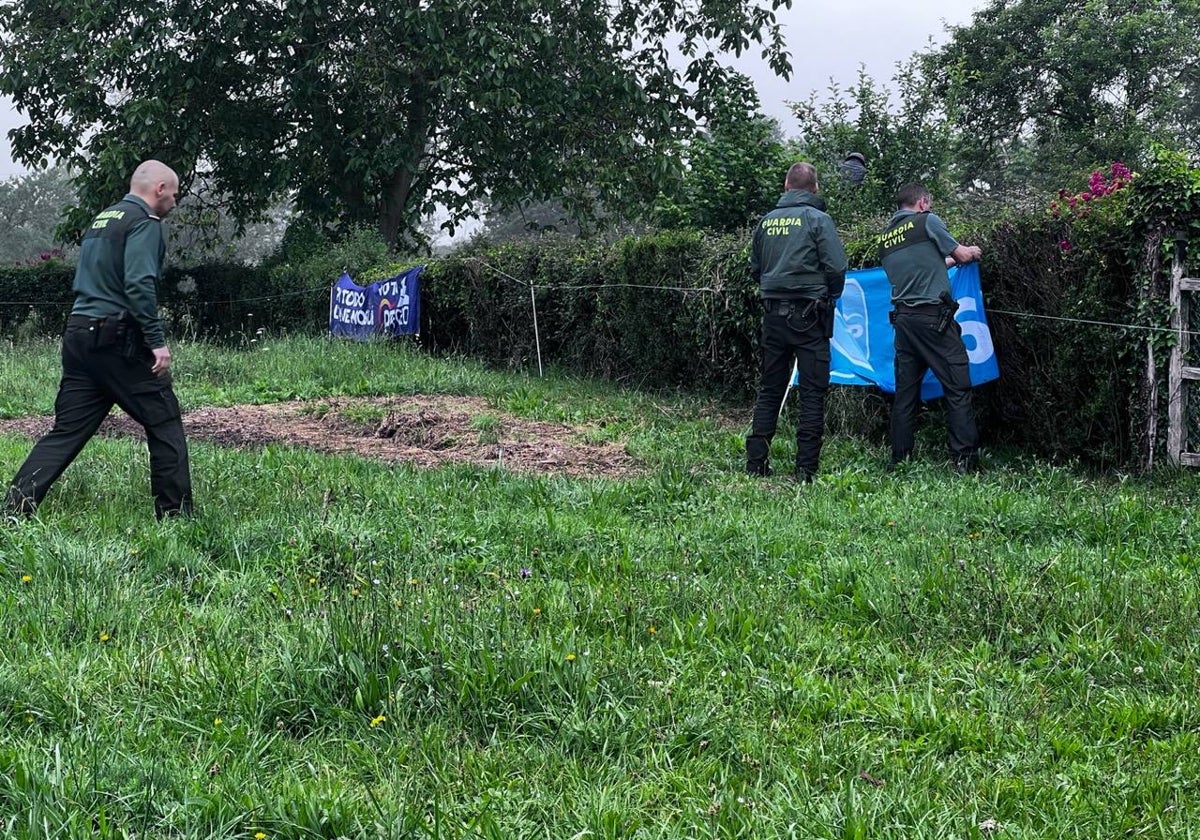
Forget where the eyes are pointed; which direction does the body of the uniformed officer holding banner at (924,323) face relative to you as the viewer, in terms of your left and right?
facing away from the viewer and to the right of the viewer

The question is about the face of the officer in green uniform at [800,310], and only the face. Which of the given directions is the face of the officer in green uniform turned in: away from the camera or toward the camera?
away from the camera

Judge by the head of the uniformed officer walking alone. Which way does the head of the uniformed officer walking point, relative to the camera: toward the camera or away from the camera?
away from the camera

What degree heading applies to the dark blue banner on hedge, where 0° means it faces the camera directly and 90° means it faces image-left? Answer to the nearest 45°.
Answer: approximately 0°

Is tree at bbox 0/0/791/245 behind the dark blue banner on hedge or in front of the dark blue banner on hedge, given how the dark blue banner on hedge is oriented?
behind

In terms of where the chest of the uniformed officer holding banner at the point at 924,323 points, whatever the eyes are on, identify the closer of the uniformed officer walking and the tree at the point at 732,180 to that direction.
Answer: the tree

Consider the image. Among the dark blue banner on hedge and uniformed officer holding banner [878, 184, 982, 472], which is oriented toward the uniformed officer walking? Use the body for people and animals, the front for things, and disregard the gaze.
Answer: the dark blue banner on hedge

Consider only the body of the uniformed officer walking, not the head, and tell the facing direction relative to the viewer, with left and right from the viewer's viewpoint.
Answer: facing away from the viewer and to the right of the viewer
